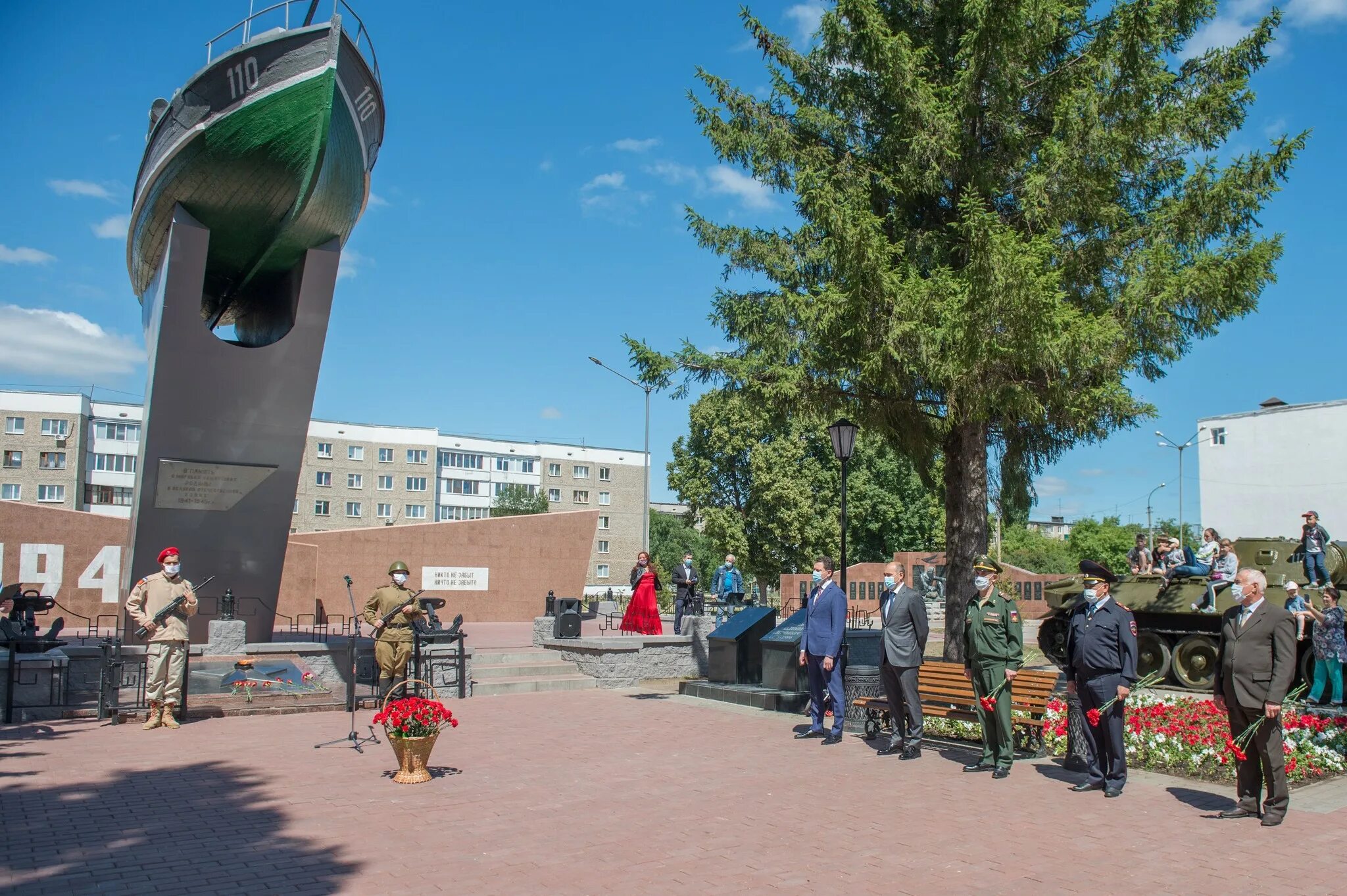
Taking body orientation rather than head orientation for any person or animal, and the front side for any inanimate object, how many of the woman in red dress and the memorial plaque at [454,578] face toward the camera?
2

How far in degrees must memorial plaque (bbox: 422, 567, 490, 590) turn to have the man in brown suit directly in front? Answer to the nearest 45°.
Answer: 0° — it already faces them

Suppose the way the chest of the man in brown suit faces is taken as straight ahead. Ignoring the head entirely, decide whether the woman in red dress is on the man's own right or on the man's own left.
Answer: on the man's own right

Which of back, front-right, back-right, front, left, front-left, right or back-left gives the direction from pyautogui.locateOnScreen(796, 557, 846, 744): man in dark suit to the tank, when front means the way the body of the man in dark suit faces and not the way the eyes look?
back

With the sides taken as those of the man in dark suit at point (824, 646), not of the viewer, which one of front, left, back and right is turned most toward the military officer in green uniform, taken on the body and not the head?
left
